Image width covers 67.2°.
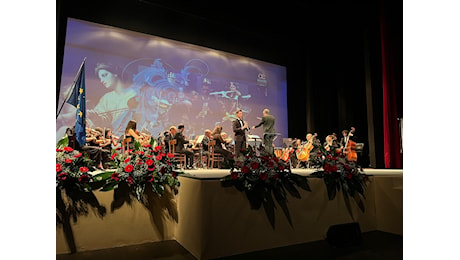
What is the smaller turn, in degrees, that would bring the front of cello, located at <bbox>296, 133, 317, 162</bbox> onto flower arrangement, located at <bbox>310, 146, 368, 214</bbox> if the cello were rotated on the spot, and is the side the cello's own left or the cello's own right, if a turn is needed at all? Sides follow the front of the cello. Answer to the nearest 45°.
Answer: approximately 45° to the cello's own left

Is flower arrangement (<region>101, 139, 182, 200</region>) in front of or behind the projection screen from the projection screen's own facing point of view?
in front

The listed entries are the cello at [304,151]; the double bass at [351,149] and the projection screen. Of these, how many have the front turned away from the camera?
0

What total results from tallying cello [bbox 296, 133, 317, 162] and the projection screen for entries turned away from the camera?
0

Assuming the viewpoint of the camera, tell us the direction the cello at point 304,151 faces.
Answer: facing the viewer and to the left of the viewer

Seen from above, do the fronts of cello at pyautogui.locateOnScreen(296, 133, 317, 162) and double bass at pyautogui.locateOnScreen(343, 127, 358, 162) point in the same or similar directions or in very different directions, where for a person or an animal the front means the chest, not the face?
same or similar directions

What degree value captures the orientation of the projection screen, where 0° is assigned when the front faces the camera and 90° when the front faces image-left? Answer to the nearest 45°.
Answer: approximately 315°

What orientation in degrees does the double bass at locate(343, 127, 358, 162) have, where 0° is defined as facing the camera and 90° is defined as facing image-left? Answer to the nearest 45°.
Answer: approximately 45°

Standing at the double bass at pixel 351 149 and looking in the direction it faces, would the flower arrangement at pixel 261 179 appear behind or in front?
in front

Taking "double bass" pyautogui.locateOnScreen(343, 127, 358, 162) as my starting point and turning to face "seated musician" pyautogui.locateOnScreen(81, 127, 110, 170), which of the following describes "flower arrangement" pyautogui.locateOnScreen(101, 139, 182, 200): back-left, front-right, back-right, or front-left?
front-left

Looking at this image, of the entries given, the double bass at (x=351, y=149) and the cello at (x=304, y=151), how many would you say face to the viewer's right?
0

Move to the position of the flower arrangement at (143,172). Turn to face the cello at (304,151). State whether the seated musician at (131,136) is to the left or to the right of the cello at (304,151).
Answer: left

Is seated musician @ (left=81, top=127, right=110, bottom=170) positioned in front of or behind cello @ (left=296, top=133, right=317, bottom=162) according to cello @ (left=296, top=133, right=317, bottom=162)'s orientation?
in front
